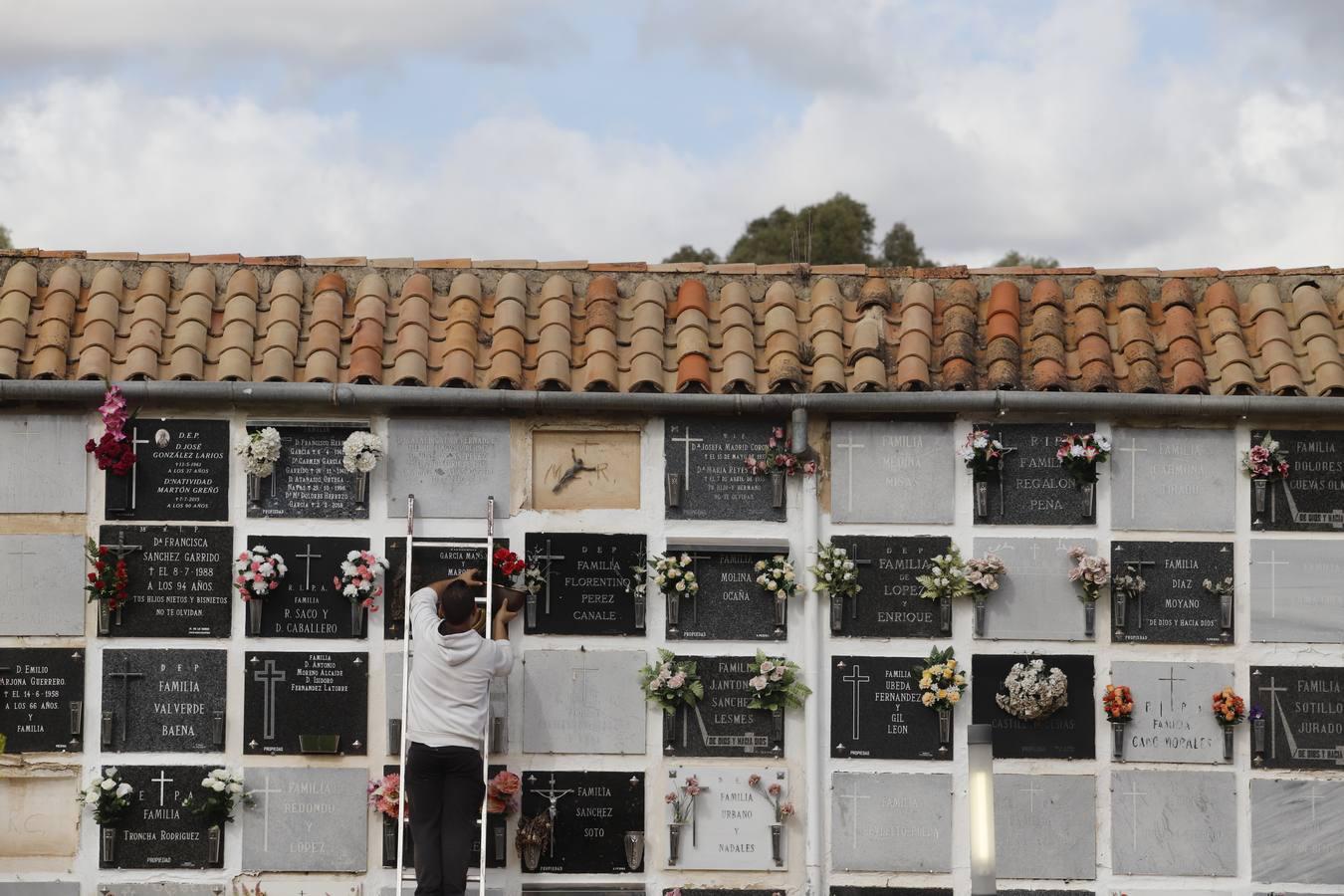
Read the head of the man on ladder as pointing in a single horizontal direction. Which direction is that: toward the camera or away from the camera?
away from the camera

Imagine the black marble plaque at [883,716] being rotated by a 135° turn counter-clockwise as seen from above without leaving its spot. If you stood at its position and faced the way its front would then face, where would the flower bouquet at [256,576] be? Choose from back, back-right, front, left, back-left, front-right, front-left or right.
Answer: back-left

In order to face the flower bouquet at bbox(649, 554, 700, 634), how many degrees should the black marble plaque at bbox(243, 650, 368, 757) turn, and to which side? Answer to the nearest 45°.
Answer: approximately 90° to its left

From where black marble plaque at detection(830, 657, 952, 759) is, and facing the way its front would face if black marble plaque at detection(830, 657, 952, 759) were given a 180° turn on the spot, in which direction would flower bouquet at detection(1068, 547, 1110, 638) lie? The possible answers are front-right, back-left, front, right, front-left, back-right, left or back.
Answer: right

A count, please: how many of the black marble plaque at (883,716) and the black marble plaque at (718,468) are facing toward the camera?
2

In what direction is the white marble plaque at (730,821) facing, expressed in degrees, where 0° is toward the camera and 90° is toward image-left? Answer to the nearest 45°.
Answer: approximately 0°

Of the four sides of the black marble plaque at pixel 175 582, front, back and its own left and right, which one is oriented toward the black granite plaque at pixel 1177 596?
left
